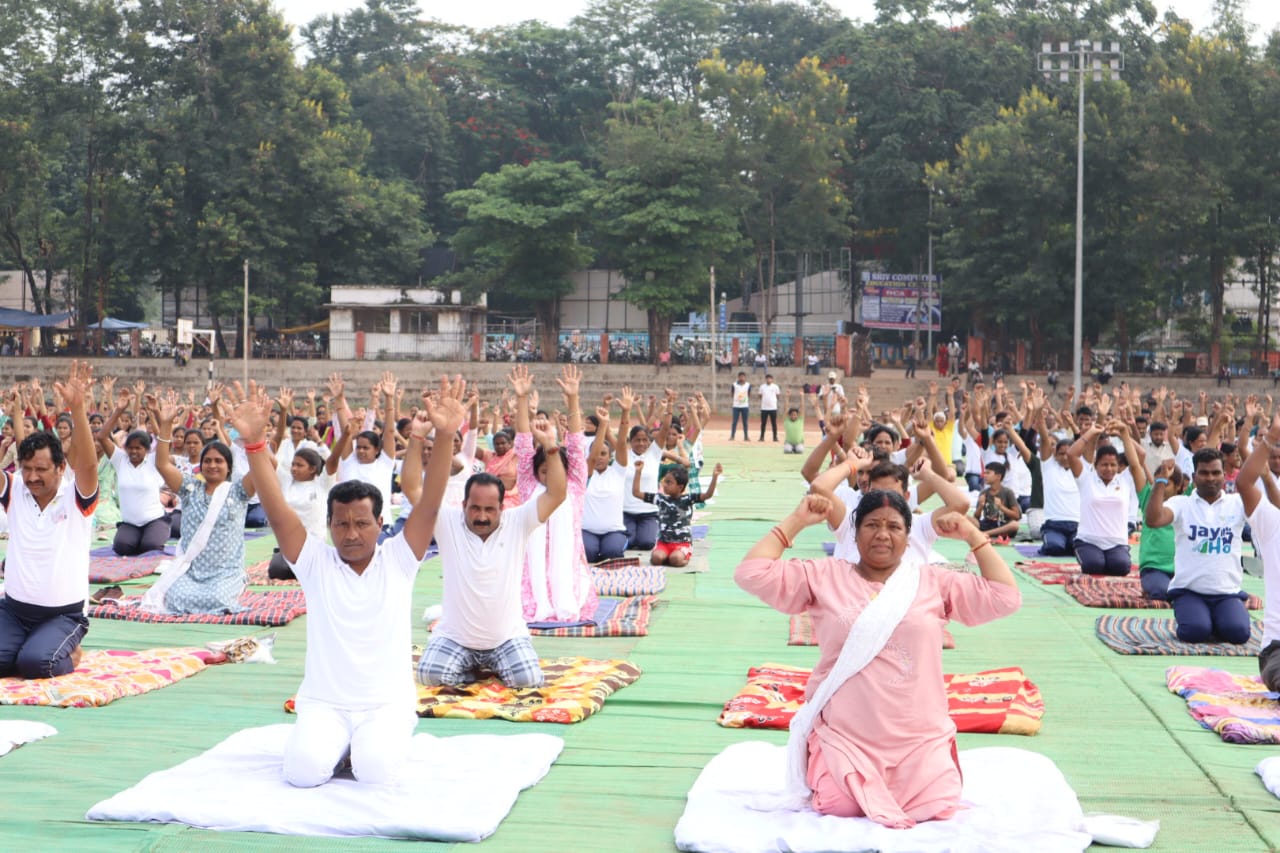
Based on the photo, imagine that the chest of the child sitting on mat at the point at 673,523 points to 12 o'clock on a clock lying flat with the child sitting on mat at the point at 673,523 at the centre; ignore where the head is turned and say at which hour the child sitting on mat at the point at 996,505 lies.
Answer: the child sitting on mat at the point at 996,505 is roughly at 8 o'clock from the child sitting on mat at the point at 673,523.

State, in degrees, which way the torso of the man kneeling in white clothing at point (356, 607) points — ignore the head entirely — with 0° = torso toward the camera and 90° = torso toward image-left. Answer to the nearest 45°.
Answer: approximately 0°

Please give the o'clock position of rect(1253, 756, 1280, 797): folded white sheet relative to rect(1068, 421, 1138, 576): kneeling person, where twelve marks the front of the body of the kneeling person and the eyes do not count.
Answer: The folded white sheet is roughly at 12 o'clock from the kneeling person.
